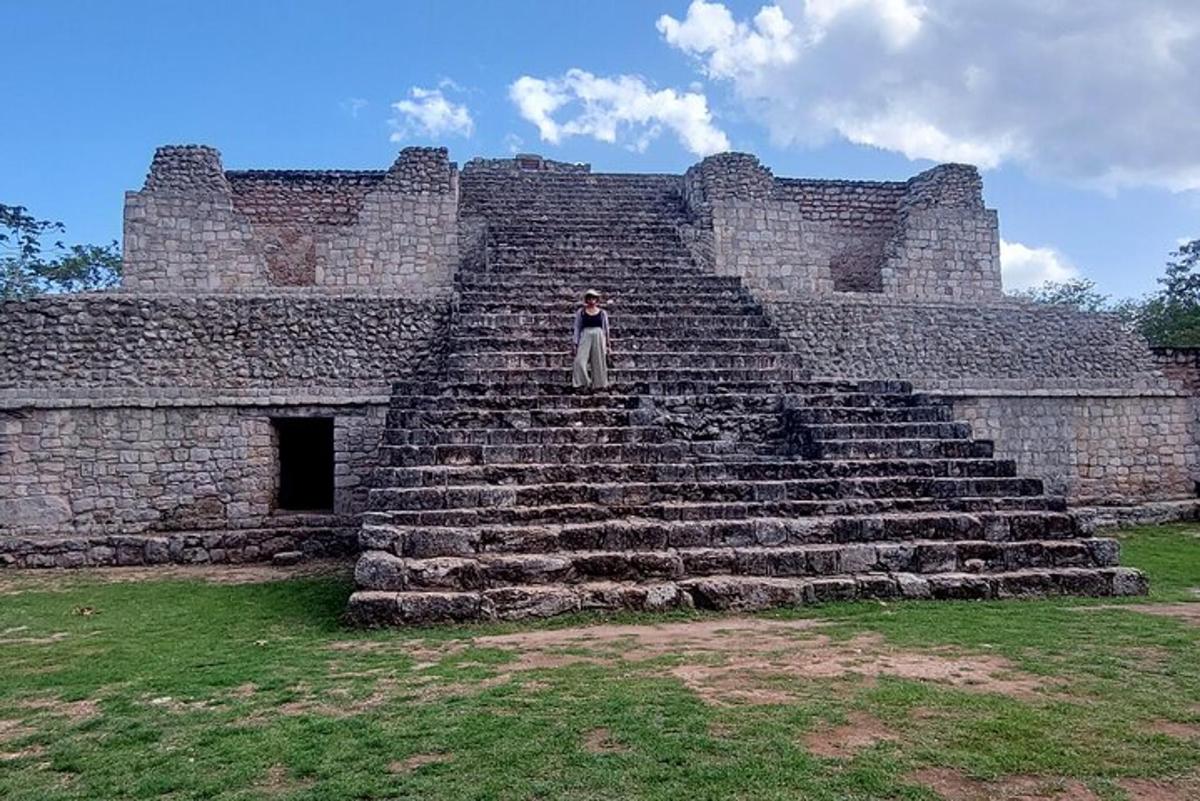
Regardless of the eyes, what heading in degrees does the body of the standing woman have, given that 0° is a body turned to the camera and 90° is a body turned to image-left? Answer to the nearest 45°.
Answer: approximately 0°

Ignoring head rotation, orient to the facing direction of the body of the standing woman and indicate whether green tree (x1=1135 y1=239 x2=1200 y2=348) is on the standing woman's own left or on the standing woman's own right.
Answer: on the standing woman's own left
